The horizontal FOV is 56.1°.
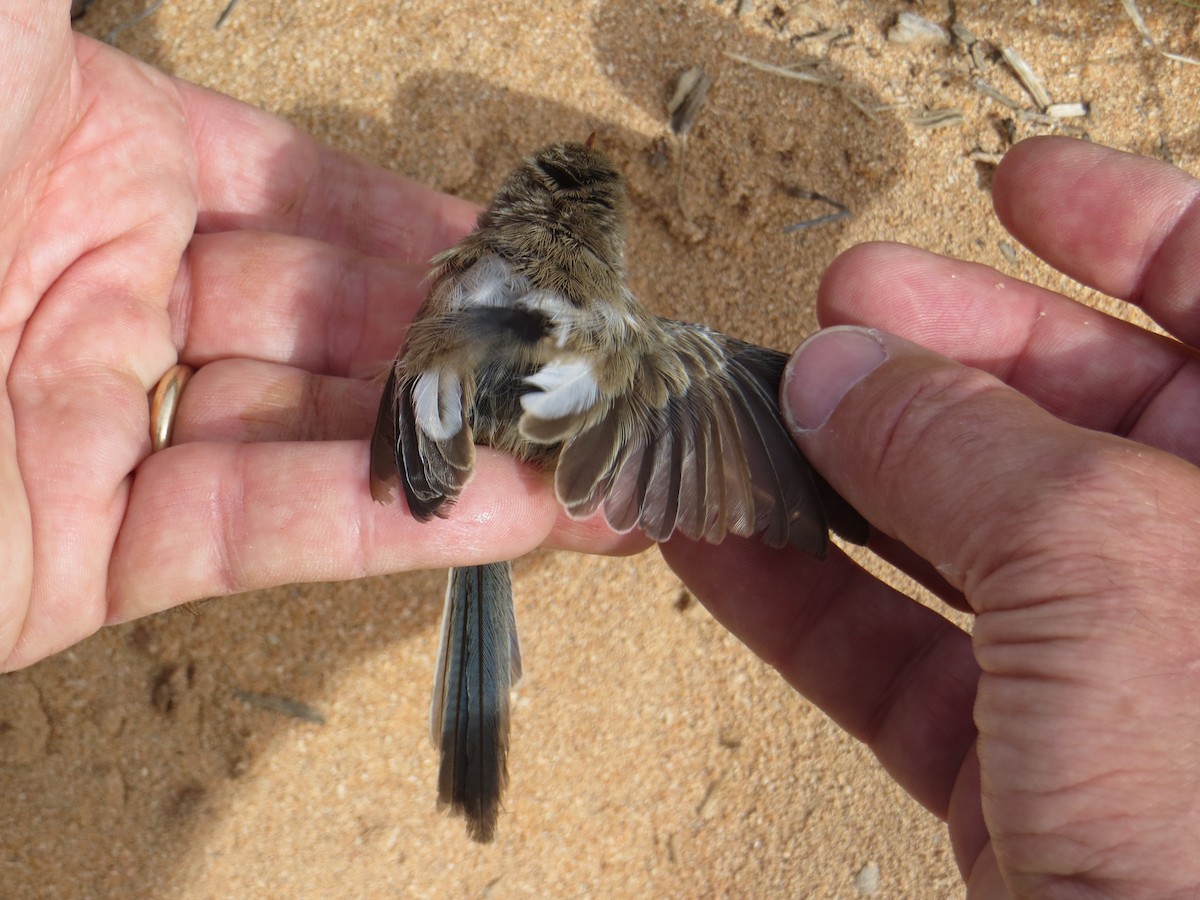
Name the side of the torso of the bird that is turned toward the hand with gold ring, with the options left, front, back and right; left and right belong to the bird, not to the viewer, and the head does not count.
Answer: left

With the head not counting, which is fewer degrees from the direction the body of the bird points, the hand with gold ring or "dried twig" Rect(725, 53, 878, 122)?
the dried twig

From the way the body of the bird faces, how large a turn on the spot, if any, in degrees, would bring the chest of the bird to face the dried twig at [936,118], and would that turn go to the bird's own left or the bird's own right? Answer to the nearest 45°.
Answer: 0° — it already faces it

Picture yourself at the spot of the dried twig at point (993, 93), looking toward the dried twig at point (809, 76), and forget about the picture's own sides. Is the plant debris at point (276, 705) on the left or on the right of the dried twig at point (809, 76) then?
left

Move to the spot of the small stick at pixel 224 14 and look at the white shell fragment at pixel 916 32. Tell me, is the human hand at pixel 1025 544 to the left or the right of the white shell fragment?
right

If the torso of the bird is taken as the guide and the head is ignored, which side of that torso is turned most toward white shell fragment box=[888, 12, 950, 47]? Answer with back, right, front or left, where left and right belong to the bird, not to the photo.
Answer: front

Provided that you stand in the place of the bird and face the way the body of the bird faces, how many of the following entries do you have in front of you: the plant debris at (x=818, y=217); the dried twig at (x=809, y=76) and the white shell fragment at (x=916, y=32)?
3

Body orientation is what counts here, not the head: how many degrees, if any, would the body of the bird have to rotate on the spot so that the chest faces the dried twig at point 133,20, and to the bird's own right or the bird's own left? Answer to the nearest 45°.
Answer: approximately 45° to the bird's own left

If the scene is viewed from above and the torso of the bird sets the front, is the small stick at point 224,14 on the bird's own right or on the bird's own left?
on the bird's own left

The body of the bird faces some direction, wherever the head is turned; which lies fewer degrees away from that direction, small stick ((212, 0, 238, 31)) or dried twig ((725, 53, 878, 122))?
the dried twig

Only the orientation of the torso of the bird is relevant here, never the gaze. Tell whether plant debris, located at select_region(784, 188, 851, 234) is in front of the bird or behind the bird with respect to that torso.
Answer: in front

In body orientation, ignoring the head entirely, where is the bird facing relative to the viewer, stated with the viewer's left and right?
facing away from the viewer
